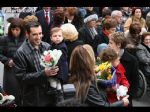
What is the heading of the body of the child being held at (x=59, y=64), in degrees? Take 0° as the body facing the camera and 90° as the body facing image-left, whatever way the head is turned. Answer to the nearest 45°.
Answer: approximately 45°

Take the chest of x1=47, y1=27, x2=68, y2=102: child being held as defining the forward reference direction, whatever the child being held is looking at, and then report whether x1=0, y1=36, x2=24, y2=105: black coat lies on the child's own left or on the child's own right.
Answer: on the child's own right

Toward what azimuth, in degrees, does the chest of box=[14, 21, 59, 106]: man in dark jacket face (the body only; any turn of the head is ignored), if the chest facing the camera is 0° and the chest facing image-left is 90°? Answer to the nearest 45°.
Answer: approximately 315°

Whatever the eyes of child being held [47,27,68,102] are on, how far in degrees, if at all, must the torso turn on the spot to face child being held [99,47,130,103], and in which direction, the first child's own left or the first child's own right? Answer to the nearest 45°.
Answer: approximately 135° to the first child's own left
